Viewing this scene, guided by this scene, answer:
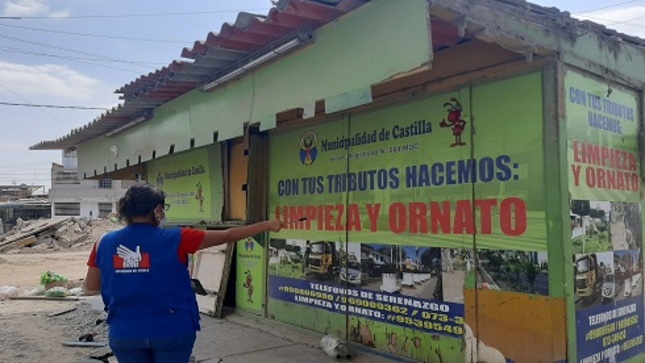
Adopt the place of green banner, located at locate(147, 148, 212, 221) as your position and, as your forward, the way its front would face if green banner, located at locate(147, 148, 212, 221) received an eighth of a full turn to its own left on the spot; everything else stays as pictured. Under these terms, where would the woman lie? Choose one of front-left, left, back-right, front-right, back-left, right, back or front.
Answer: front

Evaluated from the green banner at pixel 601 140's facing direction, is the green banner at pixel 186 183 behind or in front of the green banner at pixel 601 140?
behind

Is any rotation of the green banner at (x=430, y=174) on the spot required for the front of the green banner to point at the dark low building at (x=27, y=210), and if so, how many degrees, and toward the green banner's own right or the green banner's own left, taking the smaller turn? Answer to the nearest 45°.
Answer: approximately 90° to the green banner's own right

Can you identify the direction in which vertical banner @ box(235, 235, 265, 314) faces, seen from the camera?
facing the viewer and to the left of the viewer

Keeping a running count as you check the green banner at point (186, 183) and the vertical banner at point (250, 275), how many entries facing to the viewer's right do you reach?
0

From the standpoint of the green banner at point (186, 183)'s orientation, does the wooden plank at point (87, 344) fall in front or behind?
in front

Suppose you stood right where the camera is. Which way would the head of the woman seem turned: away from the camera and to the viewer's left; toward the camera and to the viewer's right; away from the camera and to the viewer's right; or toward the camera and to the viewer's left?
away from the camera and to the viewer's right

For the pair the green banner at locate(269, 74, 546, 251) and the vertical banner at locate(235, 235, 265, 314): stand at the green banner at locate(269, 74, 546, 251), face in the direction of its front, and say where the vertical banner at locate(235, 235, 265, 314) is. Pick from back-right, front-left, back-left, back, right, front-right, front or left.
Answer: right

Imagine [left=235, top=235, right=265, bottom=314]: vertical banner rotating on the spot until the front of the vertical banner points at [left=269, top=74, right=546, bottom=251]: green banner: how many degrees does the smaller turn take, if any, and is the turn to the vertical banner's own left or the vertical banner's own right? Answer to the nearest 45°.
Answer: approximately 90° to the vertical banner's own left

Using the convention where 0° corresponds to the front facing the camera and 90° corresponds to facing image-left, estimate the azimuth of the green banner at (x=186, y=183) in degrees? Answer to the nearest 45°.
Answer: approximately 45°

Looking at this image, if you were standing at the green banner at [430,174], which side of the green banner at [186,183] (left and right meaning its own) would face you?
left
